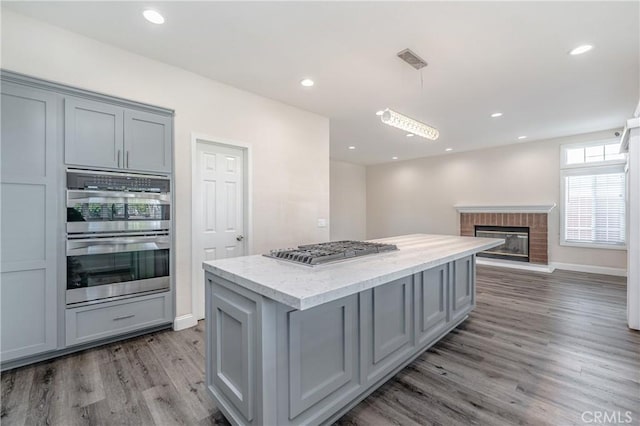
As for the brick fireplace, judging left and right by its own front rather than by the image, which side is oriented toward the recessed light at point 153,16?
front

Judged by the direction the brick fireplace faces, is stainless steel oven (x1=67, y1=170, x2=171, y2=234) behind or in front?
in front

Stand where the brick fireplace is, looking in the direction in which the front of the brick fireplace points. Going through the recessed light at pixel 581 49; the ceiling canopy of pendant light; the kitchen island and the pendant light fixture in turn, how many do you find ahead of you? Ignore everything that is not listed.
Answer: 4

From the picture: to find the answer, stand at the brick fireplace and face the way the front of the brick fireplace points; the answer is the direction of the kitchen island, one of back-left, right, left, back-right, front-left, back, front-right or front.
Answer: front

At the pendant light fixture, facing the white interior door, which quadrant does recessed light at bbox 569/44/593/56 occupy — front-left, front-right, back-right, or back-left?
back-right

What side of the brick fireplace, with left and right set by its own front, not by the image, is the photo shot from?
front

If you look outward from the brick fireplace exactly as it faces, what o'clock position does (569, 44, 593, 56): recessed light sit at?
The recessed light is roughly at 12 o'clock from the brick fireplace.

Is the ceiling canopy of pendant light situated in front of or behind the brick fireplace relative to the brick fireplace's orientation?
in front

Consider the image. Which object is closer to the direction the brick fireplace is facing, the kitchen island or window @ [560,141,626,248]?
the kitchen island

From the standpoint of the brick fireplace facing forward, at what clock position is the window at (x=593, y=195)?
The window is roughly at 9 o'clock from the brick fireplace.

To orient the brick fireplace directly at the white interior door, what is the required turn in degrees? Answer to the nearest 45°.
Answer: approximately 45° to its right
